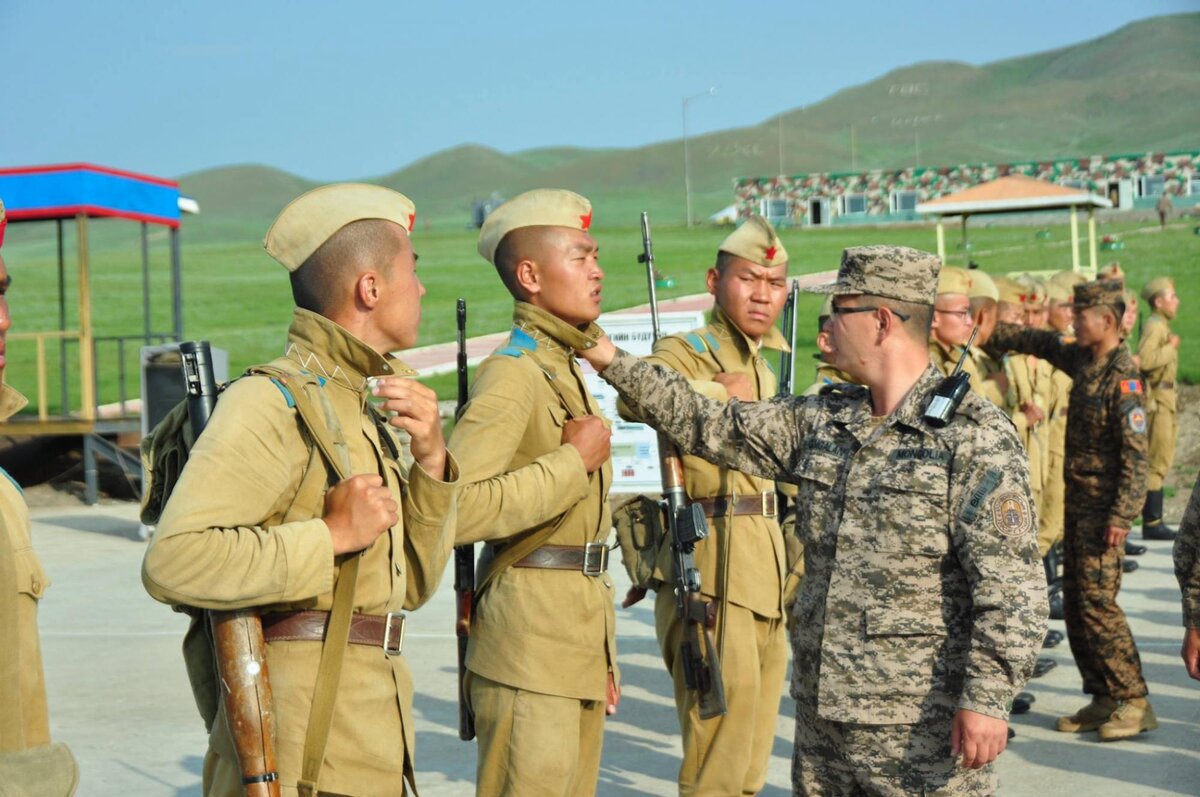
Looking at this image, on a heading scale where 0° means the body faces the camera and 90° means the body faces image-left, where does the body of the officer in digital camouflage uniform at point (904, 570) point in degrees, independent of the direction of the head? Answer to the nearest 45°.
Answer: approximately 45°

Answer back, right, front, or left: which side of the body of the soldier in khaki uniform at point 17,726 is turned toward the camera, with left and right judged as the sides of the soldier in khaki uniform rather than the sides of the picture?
right

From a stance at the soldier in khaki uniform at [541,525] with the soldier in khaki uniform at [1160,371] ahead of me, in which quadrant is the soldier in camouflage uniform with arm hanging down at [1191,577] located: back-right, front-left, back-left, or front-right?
front-right

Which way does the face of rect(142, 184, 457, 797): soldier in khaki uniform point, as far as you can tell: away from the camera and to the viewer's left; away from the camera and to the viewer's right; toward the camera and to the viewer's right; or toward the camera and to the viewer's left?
away from the camera and to the viewer's right

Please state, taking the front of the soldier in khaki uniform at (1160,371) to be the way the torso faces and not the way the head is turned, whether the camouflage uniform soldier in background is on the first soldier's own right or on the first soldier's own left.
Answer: on the first soldier's own right

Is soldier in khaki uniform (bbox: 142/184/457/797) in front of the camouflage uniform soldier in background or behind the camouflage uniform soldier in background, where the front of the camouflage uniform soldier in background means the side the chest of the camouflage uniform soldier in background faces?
in front

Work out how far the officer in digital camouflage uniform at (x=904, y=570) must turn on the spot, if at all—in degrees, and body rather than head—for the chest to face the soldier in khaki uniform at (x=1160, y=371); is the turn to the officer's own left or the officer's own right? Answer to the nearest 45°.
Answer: approximately 135° to the officer's own right

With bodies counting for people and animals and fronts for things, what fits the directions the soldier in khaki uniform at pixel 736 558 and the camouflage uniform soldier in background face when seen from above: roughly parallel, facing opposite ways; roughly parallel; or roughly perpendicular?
roughly perpendicular

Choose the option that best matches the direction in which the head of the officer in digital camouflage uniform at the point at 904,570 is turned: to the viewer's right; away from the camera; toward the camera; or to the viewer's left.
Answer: to the viewer's left

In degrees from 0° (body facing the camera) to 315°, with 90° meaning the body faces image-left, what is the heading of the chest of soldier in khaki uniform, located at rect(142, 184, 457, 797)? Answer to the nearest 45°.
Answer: approximately 315°

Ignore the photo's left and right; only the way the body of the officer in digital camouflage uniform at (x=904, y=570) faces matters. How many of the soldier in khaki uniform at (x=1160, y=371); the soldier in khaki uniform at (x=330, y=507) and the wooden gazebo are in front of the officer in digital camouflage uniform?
1
